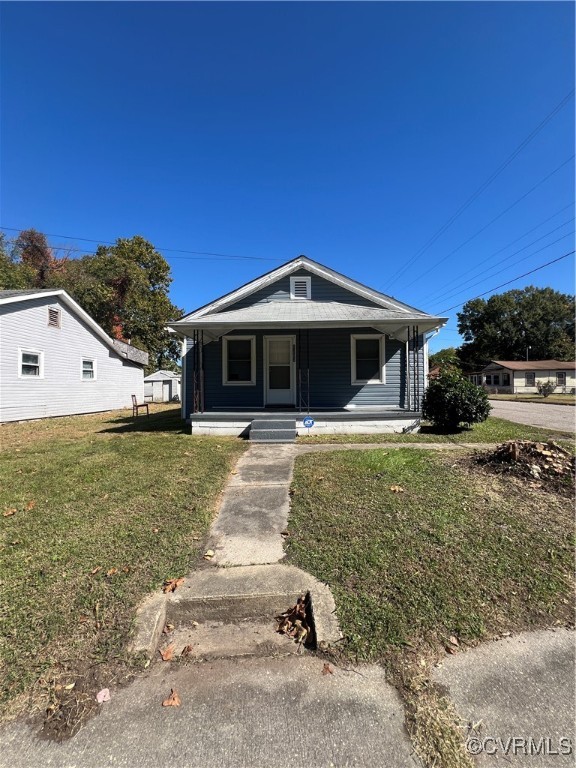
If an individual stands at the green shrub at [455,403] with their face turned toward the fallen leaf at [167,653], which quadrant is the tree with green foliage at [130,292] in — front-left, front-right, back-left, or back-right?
back-right

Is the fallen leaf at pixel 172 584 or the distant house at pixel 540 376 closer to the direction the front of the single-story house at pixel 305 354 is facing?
the fallen leaf

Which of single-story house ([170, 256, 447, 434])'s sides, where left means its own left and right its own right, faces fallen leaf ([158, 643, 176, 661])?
front

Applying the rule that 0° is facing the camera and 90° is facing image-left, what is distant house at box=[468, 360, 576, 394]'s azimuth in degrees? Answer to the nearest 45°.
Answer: approximately 45°

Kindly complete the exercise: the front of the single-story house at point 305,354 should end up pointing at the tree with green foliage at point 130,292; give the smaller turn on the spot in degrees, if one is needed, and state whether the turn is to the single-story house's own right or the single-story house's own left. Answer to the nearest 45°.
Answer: approximately 135° to the single-story house's own right

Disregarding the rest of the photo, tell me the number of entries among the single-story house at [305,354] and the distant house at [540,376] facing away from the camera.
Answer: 0

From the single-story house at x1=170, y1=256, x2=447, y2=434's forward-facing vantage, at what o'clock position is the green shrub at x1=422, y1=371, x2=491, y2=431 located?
The green shrub is roughly at 10 o'clock from the single-story house.

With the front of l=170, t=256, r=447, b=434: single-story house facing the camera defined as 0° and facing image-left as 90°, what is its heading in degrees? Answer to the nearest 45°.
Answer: approximately 0°

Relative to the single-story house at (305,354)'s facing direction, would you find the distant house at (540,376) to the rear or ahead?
to the rear

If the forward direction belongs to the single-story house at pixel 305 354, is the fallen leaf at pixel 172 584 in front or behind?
in front
